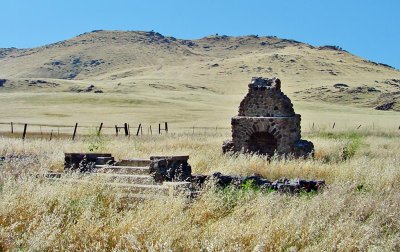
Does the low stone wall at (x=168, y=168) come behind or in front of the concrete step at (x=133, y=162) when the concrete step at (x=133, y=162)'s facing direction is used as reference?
in front

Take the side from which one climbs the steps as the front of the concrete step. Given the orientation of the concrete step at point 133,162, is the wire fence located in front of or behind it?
behind

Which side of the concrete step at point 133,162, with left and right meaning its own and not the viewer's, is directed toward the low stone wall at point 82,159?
right

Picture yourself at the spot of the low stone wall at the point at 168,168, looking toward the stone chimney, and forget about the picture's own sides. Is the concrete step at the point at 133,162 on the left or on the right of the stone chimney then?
left

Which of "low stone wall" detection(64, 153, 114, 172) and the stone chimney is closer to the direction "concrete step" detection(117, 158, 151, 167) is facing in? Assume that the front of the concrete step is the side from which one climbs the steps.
the low stone wall

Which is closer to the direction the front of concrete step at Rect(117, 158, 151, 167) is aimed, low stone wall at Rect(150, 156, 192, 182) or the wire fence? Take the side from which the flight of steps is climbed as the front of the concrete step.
the low stone wall

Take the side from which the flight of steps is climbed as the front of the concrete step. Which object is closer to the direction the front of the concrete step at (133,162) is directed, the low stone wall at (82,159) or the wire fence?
the low stone wall

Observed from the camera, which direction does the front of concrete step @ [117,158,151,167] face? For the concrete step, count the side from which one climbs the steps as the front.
facing the viewer

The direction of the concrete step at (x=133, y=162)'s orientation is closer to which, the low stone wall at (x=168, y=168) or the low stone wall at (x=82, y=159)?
the low stone wall at (x=168, y=168)
